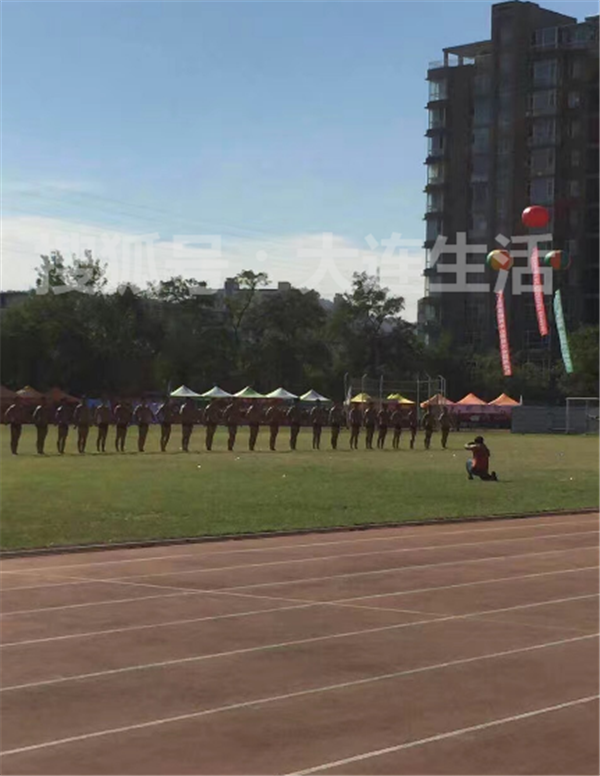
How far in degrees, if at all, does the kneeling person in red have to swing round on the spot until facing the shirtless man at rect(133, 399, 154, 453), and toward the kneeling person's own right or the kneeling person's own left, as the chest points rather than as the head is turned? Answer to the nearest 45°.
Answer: approximately 45° to the kneeling person's own right

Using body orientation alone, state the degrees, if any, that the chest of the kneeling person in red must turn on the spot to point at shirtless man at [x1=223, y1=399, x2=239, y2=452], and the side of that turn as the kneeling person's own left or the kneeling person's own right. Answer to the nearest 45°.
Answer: approximately 45° to the kneeling person's own right

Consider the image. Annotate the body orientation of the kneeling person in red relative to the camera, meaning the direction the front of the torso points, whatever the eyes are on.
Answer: to the viewer's left
